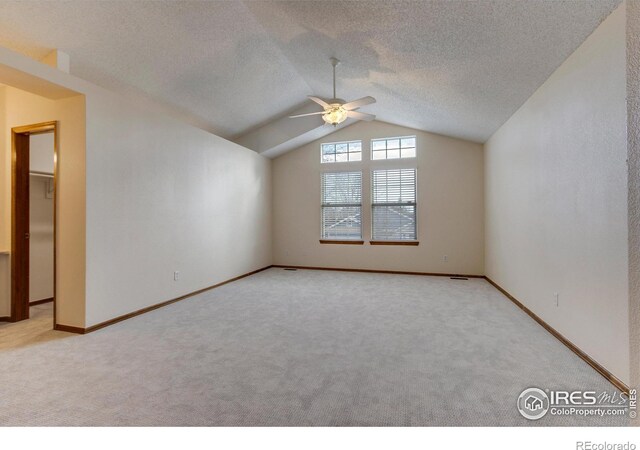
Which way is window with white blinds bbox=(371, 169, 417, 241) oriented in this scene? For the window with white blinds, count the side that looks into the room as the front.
toward the camera

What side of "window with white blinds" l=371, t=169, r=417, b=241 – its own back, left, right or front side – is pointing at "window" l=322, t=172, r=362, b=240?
right
